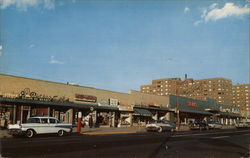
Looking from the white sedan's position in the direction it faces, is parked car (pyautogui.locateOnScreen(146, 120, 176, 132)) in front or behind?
behind

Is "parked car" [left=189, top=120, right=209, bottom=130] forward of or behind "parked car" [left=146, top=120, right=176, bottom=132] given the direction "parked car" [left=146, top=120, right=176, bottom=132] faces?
behind

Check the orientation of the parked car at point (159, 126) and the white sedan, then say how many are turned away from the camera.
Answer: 0

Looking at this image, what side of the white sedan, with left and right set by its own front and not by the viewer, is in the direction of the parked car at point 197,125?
back

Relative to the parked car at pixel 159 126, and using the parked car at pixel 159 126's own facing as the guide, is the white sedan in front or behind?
in front

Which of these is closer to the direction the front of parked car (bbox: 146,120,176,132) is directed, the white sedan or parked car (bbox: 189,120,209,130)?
the white sedan

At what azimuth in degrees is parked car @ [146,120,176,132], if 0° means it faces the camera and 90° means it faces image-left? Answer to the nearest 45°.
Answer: approximately 45°

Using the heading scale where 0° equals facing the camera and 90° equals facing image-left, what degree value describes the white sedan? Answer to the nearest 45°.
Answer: approximately 45°
